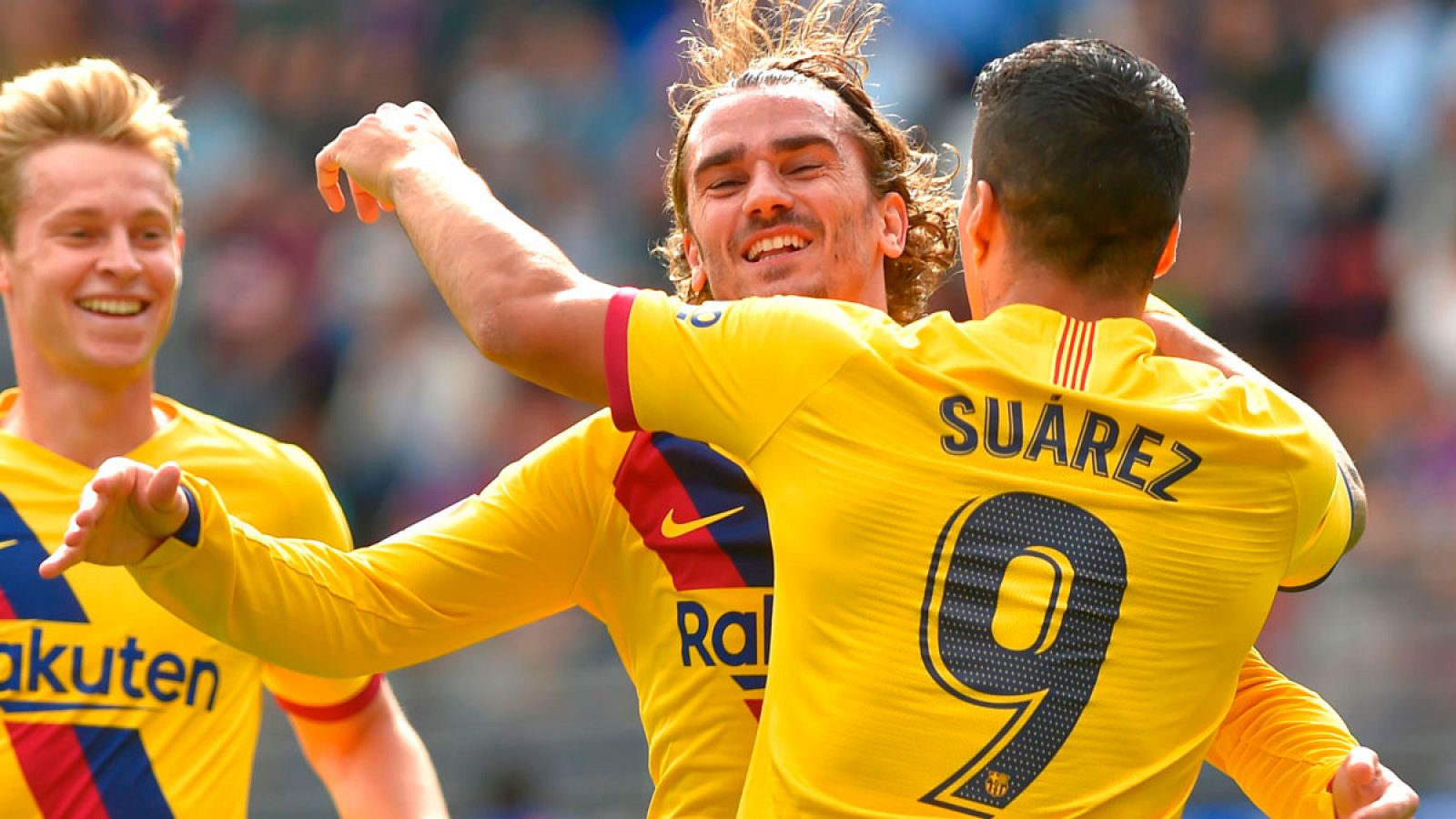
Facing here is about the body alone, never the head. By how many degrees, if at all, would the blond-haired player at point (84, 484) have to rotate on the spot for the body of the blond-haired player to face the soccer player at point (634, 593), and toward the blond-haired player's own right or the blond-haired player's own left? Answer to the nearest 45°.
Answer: approximately 45° to the blond-haired player's own left

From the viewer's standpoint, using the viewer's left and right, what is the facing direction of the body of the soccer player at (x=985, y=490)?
facing away from the viewer

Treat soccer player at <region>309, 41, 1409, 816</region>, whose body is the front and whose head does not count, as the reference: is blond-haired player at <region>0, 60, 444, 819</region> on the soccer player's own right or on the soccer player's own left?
on the soccer player's own left

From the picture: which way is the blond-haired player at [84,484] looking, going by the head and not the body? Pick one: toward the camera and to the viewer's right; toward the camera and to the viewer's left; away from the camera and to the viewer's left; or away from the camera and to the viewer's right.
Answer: toward the camera and to the viewer's right

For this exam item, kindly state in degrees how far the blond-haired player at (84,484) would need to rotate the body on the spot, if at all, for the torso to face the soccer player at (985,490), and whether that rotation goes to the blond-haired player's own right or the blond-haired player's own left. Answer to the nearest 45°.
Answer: approximately 45° to the blond-haired player's own left

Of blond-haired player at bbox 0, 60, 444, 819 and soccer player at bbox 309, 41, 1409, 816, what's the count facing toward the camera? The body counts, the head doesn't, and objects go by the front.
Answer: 1

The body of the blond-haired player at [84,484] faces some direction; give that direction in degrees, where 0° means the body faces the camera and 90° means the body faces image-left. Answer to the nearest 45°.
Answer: approximately 0°

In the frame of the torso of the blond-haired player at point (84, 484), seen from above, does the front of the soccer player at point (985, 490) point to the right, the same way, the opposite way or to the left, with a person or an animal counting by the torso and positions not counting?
the opposite way

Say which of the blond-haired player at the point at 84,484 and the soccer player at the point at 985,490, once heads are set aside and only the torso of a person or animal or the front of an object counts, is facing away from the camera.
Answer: the soccer player
